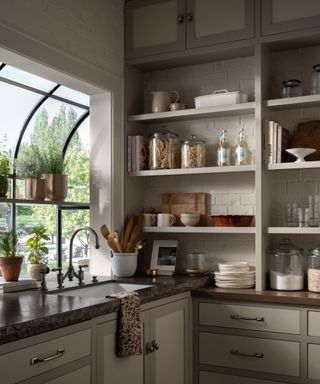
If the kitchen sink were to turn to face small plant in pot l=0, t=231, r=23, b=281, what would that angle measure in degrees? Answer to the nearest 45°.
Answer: approximately 90° to its right

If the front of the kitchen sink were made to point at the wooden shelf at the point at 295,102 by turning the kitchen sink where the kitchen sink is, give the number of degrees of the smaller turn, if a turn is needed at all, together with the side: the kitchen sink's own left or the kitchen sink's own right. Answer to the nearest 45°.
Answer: approximately 45° to the kitchen sink's own left

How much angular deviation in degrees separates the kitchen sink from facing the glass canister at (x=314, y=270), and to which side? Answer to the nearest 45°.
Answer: approximately 45° to its left

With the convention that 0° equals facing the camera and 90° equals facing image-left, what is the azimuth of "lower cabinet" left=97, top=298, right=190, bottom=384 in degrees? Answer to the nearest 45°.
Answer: approximately 315°

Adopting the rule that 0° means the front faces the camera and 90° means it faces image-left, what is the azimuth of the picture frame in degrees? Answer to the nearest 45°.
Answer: approximately 0°

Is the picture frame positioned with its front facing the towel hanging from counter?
yes

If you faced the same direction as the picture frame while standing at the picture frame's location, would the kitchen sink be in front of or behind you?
in front

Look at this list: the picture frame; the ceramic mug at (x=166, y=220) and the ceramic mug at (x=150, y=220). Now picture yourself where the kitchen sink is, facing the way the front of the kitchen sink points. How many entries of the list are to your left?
3

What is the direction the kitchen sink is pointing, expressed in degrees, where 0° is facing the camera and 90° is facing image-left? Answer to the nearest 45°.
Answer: approximately 315°

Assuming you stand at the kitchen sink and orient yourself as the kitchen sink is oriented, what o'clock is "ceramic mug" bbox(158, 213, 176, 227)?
The ceramic mug is roughly at 9 o'clock from the kitchen sink.
